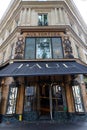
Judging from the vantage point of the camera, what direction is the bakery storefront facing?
facing the viewer
